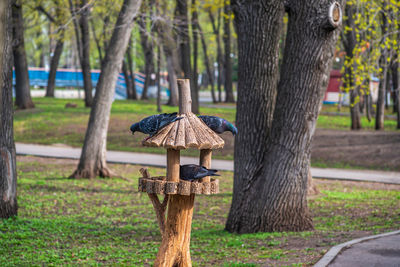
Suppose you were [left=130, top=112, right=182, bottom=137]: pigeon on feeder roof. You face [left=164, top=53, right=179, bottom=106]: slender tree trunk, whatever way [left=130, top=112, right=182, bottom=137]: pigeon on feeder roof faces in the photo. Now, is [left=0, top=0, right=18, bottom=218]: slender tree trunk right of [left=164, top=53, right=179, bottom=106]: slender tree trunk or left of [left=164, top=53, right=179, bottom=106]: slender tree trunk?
left

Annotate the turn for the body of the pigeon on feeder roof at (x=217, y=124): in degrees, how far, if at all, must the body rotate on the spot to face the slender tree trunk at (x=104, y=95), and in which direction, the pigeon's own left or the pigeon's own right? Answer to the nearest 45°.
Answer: approximately 90° to the pigeon's own left

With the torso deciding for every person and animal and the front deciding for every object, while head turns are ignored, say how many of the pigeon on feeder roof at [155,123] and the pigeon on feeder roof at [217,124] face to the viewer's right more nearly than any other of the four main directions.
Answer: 1

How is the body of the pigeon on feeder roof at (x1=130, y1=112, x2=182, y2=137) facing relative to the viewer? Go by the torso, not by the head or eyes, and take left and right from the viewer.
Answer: facing to the left of the viewer

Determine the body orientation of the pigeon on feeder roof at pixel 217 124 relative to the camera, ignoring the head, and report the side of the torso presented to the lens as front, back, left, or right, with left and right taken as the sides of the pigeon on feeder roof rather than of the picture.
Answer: right

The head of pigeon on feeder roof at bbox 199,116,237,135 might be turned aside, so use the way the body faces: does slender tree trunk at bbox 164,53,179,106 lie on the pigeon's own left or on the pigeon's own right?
on the pigeon's own left
